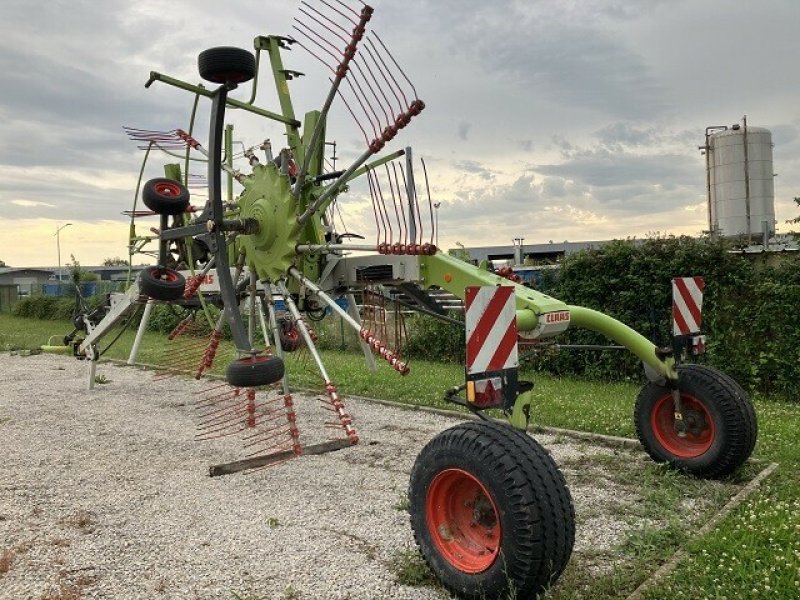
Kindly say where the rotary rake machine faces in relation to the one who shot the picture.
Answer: facing away from the viewer and to the left of the viewer

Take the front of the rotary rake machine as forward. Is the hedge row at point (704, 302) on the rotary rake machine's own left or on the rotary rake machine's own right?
on the rotary rake machine's own right

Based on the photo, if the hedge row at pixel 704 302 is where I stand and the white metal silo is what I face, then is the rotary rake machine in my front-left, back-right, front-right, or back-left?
back-left

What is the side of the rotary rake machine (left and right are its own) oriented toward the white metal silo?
right
